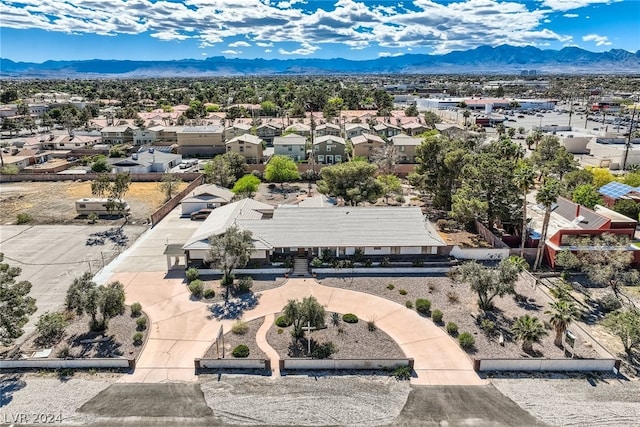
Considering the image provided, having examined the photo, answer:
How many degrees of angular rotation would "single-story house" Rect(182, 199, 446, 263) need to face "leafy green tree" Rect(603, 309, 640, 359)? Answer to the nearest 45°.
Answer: approximately 45° to its left

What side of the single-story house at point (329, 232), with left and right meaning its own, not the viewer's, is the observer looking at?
front

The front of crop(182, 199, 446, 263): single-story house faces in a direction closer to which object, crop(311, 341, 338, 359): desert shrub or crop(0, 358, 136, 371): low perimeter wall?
the desert shrub

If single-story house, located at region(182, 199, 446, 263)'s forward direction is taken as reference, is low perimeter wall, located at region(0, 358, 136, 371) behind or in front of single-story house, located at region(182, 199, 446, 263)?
in front

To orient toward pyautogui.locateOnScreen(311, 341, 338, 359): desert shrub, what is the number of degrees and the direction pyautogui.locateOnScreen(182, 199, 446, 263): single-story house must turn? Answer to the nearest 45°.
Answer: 0° — it already faces it

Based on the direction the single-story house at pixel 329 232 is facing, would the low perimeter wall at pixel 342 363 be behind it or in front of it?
in front

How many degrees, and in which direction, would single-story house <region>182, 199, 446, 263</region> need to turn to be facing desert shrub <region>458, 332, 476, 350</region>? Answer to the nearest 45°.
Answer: approximately 45° to its left

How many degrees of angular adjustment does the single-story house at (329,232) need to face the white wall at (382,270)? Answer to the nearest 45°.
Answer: approximately 45° to its left

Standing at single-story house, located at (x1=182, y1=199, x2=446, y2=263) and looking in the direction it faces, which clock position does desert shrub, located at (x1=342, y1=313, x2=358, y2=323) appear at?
The desert shrub is roughly at 12 o'clock from the single-story house.

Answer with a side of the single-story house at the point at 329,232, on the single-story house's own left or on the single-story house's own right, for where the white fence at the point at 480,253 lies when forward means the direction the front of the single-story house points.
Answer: on the single-story house's own left

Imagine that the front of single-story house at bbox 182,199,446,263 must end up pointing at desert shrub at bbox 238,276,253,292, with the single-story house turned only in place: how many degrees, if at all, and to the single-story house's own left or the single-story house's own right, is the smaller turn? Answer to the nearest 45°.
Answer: approximately 45° to the single-story house's own right

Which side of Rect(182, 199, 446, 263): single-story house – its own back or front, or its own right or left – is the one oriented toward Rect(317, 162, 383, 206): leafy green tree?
back

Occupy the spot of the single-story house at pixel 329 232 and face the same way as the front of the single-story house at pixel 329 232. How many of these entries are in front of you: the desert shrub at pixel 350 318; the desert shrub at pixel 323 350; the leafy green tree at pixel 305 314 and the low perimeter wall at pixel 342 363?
4

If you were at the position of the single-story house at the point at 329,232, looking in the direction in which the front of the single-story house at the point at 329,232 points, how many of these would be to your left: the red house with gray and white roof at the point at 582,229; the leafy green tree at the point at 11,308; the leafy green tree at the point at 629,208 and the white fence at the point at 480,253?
3

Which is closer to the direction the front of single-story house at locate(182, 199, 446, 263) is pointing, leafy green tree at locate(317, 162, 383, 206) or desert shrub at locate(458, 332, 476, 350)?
the desert shrub

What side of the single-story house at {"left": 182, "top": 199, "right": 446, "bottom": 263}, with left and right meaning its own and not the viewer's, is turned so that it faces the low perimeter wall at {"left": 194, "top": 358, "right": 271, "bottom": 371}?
front

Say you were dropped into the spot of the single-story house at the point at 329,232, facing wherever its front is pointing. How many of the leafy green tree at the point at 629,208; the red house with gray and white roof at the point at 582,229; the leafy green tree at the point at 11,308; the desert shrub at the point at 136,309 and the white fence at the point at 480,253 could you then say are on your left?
3
